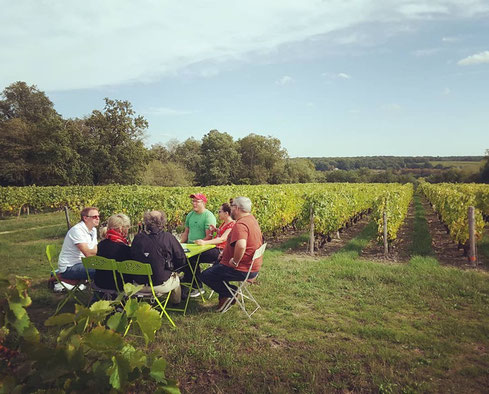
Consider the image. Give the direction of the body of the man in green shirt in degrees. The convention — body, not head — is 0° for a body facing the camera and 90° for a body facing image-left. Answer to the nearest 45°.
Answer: approximately 45°

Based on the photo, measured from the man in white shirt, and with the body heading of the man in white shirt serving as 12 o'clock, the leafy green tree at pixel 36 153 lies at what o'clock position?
The leafy green tree is roughly at 9 o'clock from the man in white shirt.

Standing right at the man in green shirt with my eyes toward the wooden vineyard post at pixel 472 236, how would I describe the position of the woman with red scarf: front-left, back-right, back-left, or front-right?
back-right

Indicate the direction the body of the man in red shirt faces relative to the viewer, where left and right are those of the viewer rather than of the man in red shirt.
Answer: facing to the left of the viewer

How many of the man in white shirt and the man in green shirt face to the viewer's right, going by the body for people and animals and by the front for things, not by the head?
1

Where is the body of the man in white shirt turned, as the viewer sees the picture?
to the viewer's right

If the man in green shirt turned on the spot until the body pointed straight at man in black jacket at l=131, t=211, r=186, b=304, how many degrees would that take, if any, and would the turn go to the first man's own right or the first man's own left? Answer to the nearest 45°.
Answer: approximately 45° to the first man's own left

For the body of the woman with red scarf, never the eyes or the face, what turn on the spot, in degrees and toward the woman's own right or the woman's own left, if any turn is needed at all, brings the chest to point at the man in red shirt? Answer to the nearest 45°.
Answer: approximately 45° to the woman's own right

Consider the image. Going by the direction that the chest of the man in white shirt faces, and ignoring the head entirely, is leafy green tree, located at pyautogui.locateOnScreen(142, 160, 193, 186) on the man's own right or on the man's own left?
on the man's own left

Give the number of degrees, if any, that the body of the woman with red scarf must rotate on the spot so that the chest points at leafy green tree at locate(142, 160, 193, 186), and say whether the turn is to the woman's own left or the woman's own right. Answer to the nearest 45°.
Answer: approximately 45° to the woman's own left

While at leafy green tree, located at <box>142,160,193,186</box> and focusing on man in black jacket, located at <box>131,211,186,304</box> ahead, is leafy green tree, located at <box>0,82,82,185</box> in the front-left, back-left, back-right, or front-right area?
front-right

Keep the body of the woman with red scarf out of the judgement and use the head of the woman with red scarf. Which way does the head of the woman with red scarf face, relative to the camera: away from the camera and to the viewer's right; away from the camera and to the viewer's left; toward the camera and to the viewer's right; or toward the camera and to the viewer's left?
away from the camera and to the viewer's right
